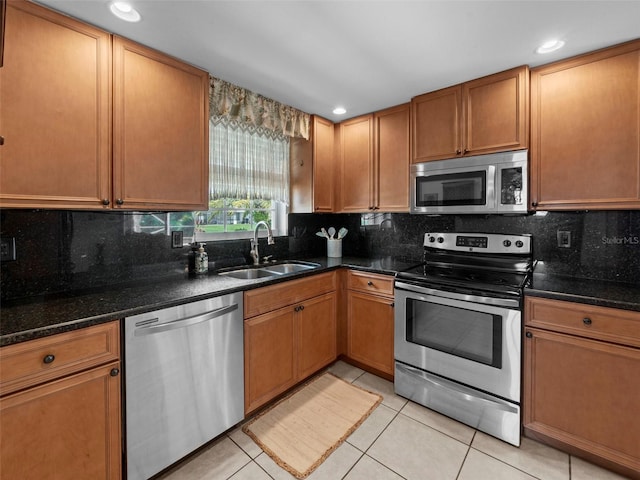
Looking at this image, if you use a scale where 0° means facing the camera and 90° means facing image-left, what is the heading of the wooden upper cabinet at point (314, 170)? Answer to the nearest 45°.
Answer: approximately 315°

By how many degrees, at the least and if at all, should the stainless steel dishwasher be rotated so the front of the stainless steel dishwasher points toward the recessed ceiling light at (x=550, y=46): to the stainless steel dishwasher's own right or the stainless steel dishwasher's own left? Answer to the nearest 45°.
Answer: approximately 45° to the stainless steel dishwasher's own left

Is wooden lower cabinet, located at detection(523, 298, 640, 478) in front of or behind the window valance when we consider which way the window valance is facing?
in front

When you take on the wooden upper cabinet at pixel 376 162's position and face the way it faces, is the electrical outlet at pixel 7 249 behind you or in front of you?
in front
